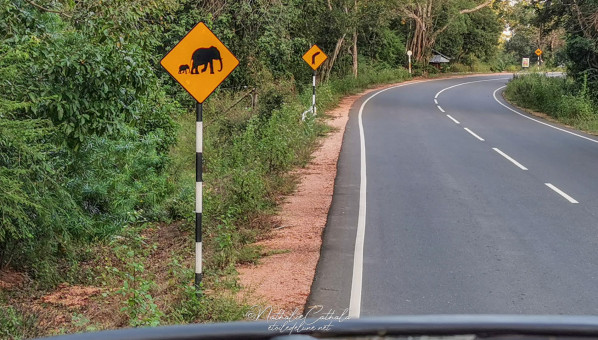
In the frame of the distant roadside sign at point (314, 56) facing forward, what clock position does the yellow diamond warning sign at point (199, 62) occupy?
The yellow diamond warning sign is roughly at 12 o'clock from the distant roadside sign.

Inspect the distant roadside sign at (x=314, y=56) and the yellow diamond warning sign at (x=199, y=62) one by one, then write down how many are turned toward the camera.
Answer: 2

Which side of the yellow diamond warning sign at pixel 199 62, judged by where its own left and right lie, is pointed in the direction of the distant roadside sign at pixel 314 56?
back

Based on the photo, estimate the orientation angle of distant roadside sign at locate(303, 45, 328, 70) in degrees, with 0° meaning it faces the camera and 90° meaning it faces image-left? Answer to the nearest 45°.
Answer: approximately 0°

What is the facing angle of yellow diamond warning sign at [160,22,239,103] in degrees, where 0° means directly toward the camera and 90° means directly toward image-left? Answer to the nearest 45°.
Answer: approximately 0°
